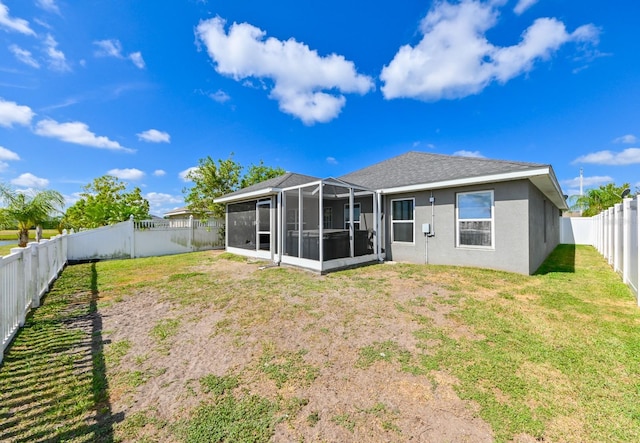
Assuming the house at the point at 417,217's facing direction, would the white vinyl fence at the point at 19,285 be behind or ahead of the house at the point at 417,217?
behind

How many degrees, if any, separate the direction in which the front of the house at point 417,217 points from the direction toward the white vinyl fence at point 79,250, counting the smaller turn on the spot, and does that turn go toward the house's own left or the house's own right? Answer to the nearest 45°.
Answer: approximately 135° to the house's own left

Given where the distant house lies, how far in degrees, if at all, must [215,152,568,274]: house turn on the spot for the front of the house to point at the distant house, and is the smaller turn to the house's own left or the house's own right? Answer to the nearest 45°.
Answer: approximately 90° to the house's own left

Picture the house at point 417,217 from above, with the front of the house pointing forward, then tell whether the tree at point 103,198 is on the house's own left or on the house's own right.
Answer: on the house's own left

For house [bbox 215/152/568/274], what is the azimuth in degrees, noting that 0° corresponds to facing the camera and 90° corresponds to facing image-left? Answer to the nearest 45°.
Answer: approximately 225°

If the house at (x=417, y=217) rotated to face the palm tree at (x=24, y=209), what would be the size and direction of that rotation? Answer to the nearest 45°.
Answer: approximately 135° to its left

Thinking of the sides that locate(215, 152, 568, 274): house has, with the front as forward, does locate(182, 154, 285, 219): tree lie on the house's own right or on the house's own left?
on the house's own left
